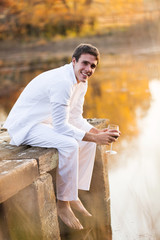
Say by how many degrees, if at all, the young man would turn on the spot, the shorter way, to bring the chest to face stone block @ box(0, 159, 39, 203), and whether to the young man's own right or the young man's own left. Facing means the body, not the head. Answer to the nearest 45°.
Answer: approximately 135° to the young man's own right

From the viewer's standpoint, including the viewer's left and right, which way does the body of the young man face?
facing to the right of the viewer
